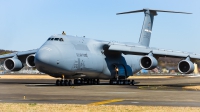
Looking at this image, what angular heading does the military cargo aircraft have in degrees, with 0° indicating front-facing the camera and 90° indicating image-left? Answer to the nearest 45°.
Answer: approximately 45°
